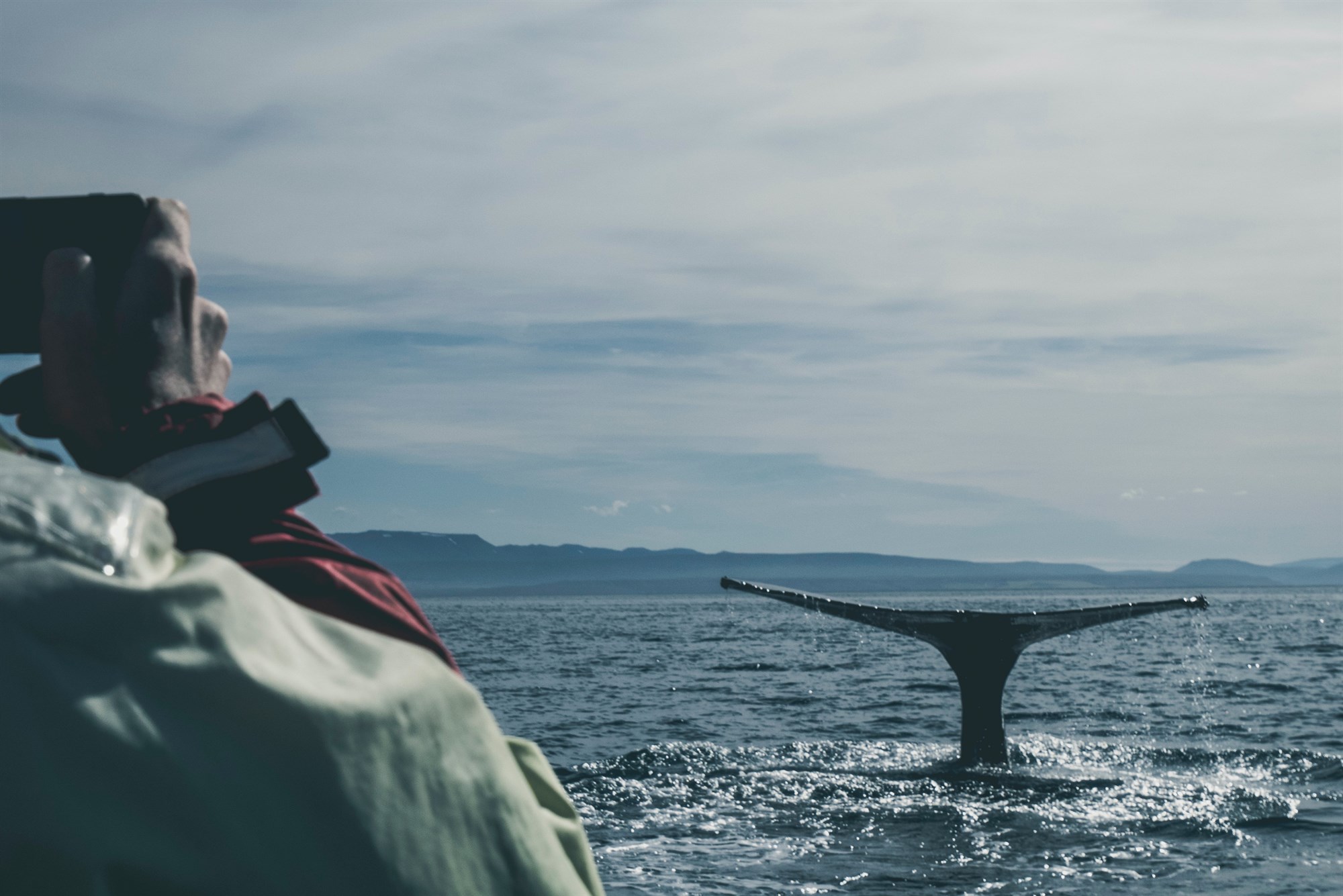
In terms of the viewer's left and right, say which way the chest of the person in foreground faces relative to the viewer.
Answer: facing away from the viewer
